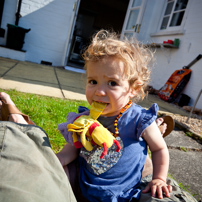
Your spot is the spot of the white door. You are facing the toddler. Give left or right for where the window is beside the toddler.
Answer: left

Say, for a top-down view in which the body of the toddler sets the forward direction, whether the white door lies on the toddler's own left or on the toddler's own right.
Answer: on the toddler's own right

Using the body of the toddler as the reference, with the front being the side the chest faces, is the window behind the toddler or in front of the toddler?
behind

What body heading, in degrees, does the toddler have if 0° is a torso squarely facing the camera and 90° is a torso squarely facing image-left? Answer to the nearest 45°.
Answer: approximately 45°
